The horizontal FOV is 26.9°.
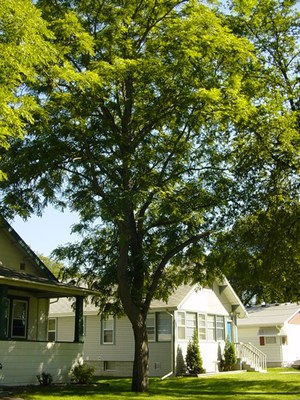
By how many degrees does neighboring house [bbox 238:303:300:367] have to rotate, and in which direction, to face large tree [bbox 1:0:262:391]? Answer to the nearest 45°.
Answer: approximately 45° to its right

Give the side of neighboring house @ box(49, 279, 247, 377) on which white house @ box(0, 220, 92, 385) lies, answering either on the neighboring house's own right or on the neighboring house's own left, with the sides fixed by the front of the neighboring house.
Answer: on the neighboring house's own right

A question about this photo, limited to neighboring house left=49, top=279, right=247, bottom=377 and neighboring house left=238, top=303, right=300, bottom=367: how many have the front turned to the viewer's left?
0

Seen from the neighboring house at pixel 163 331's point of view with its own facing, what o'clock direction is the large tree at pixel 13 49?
The large tree is roughly at 2 o'clock from the neighboring house.

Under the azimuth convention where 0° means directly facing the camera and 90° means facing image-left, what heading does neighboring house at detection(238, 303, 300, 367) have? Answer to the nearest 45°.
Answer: approximately 315°
